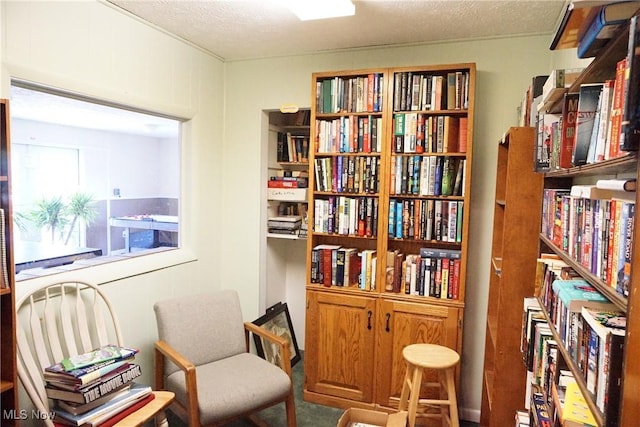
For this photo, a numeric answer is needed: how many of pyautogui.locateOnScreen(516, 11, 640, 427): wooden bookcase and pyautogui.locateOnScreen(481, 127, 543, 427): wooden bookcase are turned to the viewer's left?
2

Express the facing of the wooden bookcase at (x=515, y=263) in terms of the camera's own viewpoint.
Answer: facing to the left of the viewer

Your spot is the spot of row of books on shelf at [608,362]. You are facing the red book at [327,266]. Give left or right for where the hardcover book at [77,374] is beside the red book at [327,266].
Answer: left

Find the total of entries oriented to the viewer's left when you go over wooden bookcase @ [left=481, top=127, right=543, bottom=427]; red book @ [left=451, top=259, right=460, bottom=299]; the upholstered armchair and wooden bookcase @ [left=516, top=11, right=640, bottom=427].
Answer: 2

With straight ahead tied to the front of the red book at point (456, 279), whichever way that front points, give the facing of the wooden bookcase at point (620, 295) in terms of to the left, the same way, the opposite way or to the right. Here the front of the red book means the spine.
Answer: to the right

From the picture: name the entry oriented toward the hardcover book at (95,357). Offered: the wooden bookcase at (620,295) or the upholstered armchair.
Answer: the wooden bookcase

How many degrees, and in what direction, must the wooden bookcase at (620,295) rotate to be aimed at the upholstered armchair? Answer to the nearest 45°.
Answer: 0° — it already faces it

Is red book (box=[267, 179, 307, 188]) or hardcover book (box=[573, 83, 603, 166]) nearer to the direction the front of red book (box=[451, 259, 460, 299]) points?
the hardcover book

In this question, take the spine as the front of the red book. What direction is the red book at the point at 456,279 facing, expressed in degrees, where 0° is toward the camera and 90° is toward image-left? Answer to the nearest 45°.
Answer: approximately 0°

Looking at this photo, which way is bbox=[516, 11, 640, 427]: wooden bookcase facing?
to the viewer's left
